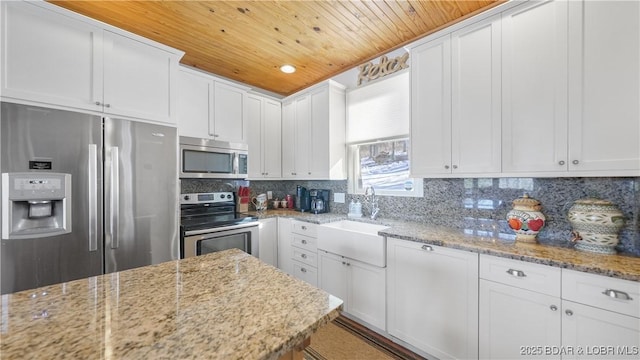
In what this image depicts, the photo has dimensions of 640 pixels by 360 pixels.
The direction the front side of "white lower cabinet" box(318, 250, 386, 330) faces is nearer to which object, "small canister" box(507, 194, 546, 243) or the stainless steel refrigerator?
the stainless steel refrigerator

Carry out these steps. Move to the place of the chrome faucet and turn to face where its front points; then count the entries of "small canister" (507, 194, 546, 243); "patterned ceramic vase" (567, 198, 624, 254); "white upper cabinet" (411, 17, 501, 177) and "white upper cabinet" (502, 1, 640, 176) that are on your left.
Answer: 4

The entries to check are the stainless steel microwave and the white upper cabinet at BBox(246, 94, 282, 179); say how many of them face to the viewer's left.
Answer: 0

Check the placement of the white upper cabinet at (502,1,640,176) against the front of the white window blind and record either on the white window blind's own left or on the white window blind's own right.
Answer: on the white window blind's own left

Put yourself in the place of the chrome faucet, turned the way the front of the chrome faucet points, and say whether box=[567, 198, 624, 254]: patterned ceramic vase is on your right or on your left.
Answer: on your left

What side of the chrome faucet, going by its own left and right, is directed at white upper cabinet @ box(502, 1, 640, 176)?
left

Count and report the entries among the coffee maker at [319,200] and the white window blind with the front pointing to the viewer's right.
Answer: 0

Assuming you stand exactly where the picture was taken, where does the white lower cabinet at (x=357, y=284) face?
facing the viewer and to the left of the viewer

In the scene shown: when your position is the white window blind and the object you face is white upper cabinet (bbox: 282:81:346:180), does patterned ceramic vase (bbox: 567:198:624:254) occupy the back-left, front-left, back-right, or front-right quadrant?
back-left

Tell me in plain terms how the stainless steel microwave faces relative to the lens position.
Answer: facing the viewer and to the right of the viewer

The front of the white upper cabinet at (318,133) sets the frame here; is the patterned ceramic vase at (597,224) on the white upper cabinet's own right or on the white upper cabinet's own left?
on the white upper cabinet's own left

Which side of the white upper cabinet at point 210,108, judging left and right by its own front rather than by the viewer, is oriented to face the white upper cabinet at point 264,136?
left

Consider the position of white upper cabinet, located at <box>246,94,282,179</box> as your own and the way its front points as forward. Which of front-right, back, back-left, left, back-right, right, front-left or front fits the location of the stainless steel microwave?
right

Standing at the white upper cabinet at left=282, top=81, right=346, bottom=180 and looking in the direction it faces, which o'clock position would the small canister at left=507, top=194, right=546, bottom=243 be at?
The small canister is roughly at 9 o'clock from the white upper cabinet.

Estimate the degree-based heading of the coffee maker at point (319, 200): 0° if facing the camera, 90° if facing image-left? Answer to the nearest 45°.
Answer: approximately 45°

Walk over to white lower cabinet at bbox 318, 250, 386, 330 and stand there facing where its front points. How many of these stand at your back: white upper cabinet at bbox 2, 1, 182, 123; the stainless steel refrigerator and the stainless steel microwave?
0

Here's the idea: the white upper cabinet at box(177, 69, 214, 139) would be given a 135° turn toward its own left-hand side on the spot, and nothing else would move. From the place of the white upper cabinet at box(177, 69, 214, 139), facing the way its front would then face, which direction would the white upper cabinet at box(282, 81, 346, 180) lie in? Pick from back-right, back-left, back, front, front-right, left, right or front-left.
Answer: right
